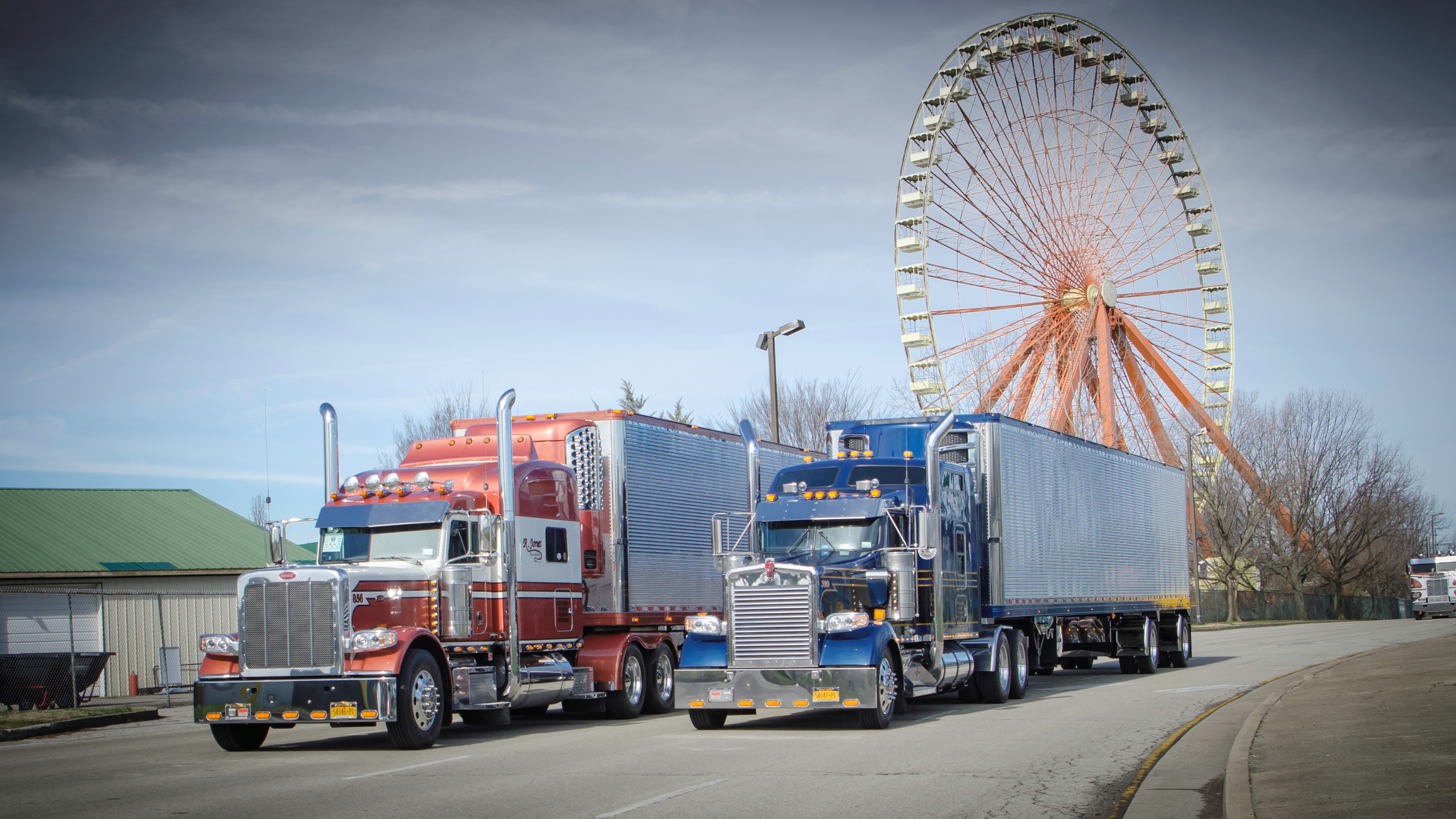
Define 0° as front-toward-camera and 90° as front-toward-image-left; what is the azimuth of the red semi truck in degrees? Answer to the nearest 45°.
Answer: approximately 45°

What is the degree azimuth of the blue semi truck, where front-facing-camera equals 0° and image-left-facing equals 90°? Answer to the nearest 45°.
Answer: approximately 45°

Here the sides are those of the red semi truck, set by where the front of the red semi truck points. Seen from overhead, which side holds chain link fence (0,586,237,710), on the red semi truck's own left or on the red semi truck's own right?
on the red semi truck's own right

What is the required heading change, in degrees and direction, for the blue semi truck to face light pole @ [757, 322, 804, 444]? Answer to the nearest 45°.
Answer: approximately 135° to its right

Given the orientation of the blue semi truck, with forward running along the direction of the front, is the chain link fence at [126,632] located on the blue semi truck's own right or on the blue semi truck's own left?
on the blue semi truck's own right

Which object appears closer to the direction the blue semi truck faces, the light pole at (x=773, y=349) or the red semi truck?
the red semi truck

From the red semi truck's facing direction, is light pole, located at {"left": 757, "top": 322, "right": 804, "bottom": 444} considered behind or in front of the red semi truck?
behind
